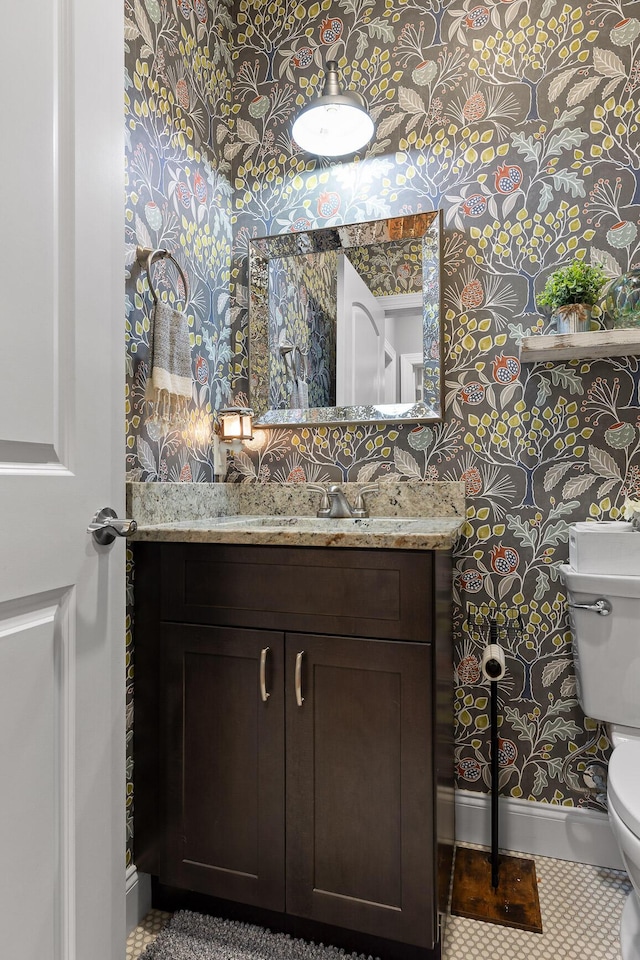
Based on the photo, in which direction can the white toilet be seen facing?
toward the camera

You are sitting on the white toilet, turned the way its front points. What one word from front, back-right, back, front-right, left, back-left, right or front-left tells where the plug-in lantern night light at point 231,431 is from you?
right

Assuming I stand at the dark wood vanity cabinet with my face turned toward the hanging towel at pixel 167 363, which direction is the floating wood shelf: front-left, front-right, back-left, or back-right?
back-right

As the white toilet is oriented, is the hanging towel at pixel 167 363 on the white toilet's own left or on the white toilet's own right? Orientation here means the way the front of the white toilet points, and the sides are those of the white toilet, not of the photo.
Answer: on the white toilet's own right

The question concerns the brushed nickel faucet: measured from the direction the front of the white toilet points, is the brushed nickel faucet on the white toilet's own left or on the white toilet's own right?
on the white toilet's own right

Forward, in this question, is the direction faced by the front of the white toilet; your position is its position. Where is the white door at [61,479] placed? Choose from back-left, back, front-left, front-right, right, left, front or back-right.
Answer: front-right

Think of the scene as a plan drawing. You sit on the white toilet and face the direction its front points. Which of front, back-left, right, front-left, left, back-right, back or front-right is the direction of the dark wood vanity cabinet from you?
front-right
